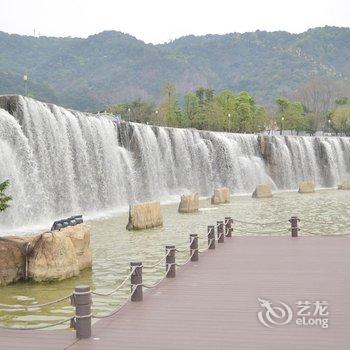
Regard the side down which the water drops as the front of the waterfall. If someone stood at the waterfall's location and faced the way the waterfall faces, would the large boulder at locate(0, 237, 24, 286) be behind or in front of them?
in front

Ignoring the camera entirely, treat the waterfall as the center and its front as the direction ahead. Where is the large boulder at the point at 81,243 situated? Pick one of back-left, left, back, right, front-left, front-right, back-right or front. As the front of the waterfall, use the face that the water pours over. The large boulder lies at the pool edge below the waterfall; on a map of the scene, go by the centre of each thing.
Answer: front-right

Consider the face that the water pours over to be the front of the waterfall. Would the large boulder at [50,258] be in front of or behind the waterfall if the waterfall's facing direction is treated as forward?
in front

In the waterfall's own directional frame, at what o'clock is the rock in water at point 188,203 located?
The rock in water is roughly at 11 o'clock from the waterfall.

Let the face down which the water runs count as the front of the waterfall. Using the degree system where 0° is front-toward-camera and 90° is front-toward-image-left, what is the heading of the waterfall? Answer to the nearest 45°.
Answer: approximately 315°
